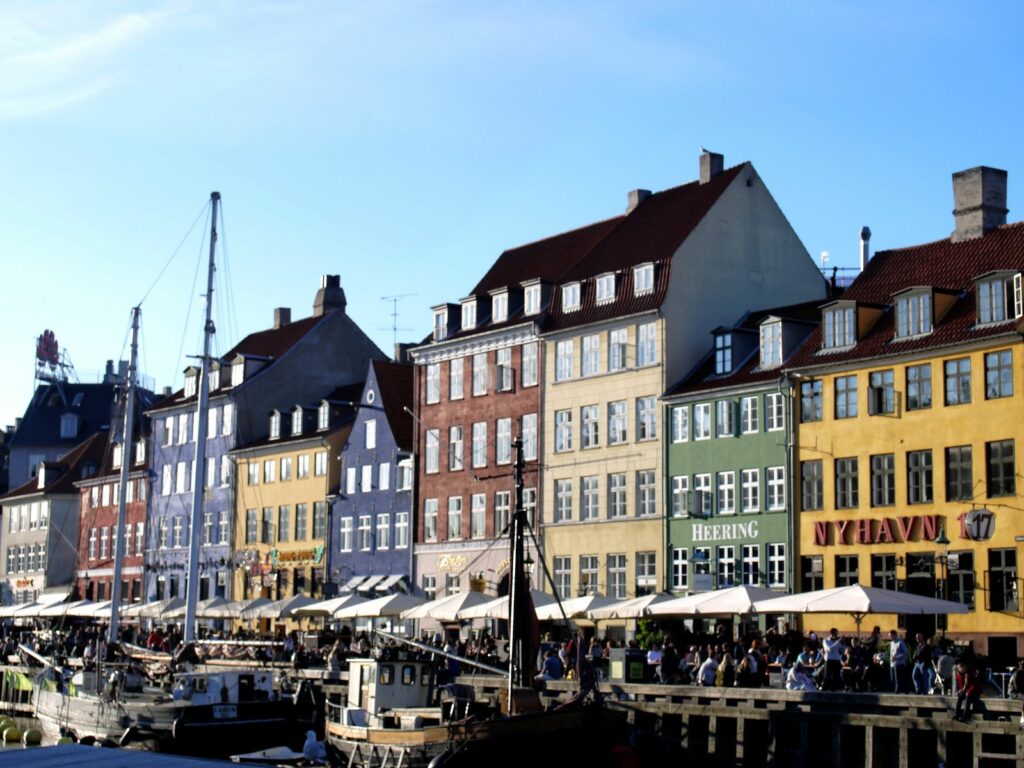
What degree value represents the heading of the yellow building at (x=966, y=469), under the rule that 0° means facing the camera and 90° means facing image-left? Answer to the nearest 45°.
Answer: approximately 45°

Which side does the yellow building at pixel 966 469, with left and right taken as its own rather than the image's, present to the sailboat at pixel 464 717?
front

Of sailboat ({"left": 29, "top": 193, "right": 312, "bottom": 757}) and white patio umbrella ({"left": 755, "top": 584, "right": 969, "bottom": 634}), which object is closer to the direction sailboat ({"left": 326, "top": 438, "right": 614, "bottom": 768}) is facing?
the white patio umbrella

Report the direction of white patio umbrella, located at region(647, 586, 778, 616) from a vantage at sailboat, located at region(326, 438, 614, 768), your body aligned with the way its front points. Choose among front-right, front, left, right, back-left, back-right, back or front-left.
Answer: front-left

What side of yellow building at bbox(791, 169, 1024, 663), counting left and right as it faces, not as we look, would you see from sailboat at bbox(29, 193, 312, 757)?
front

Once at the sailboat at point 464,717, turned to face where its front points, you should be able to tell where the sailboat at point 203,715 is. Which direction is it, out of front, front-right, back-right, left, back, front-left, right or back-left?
back-left

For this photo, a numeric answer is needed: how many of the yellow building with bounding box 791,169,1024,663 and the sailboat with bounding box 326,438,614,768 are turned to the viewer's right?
1

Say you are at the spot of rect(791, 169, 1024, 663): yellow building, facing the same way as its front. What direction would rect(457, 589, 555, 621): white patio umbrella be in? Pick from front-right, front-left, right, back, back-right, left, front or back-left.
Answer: front-right

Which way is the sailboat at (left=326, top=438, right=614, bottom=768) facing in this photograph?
to the viewer's right

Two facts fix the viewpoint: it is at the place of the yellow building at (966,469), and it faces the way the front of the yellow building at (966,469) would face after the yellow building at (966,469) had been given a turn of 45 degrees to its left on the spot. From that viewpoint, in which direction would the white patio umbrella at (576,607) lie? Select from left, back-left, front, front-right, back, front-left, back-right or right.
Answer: right
